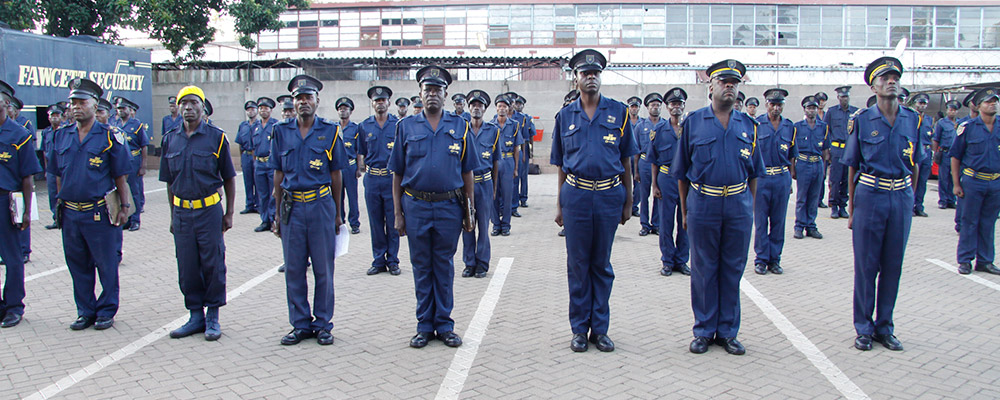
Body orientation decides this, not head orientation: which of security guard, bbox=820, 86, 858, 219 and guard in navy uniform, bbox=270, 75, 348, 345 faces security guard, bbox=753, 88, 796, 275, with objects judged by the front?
security guard, bbox=820, 86, 858, 219

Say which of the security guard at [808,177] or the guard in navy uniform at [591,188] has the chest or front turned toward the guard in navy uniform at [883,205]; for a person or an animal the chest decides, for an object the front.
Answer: the security guard

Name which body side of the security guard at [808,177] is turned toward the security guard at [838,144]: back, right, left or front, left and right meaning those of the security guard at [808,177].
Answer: back

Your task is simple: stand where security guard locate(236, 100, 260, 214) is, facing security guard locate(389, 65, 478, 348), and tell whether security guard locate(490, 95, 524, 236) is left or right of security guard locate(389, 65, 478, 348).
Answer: left

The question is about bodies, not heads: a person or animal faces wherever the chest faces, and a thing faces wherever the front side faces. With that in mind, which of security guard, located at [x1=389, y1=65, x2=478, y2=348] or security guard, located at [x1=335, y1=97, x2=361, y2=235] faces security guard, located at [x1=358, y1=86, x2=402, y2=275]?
security guard, located at [x1=335, y1=97, x2=361, y2=235]

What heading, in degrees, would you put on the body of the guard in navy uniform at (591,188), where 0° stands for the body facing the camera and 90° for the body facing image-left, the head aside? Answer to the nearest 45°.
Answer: approximately 0°

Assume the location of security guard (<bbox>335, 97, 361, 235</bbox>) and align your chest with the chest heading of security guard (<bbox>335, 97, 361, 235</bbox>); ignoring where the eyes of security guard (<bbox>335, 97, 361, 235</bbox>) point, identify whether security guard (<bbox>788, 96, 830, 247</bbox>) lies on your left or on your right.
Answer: on your left
